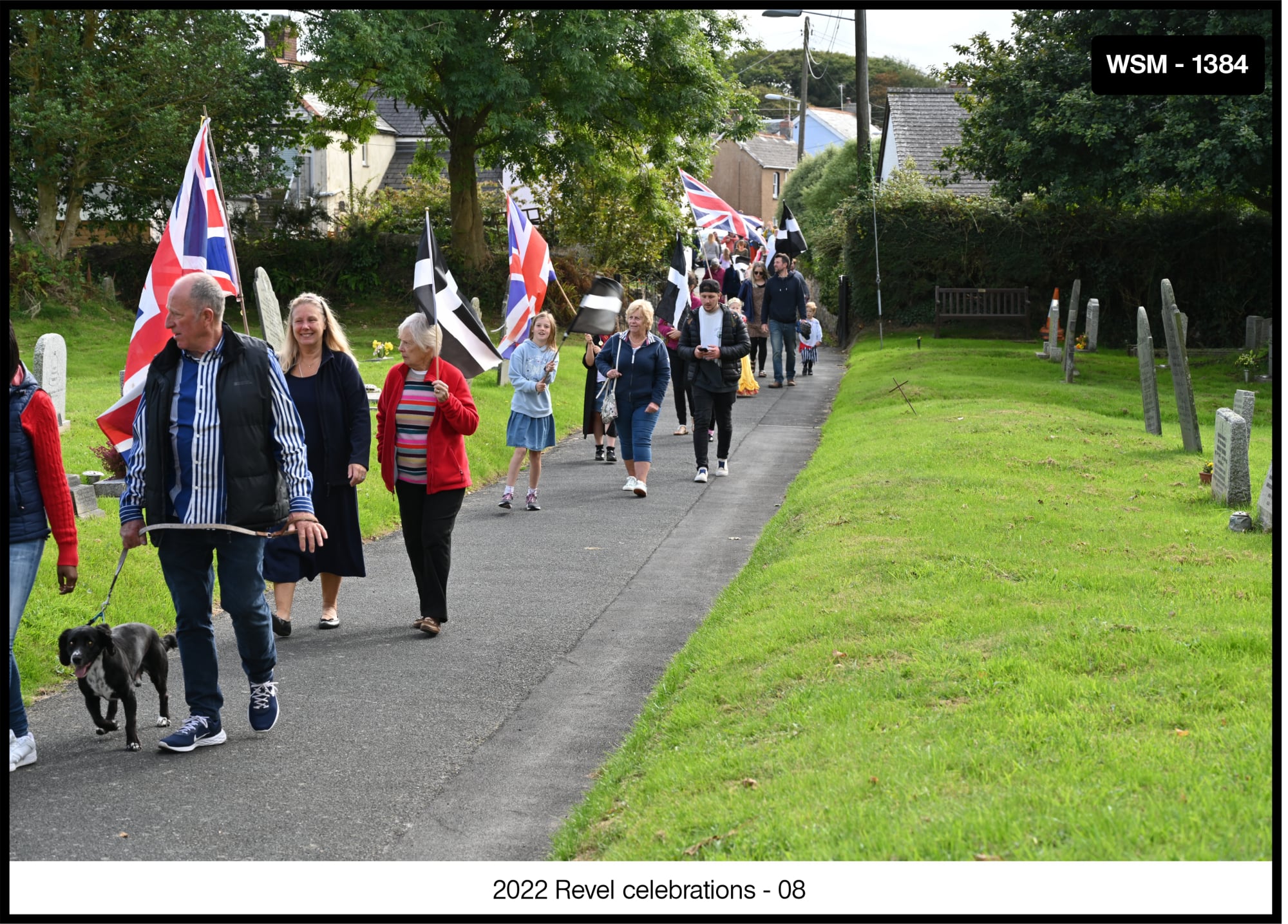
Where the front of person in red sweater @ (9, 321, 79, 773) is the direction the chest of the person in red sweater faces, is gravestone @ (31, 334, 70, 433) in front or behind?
behind

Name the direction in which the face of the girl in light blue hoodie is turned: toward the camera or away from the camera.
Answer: toward the camera

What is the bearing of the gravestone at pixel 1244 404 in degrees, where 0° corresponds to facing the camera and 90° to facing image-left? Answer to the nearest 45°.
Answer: approximately 45°

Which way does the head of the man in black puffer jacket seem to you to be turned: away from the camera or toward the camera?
toward the camera

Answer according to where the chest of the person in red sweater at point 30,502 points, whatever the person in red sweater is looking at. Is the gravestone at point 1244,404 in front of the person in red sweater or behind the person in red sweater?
behind

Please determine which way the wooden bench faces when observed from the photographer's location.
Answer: facing the viewer

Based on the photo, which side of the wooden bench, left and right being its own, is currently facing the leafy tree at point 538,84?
right

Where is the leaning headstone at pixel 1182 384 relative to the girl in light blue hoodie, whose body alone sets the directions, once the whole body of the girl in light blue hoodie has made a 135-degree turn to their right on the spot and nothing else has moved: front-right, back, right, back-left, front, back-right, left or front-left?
back-right

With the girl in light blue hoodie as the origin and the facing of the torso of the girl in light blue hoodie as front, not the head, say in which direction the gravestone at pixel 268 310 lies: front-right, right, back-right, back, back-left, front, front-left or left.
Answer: back-right

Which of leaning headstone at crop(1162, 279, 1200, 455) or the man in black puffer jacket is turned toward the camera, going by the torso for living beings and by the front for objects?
the man in black puffer jacket

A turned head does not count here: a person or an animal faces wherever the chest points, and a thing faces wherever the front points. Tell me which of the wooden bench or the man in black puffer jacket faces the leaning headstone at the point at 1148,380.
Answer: the wooden bench

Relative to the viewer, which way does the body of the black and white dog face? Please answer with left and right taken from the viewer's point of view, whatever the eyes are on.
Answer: facing the viewer and to the left of the viewer

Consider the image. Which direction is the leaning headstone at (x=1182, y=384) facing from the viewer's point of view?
to the viewer's left
